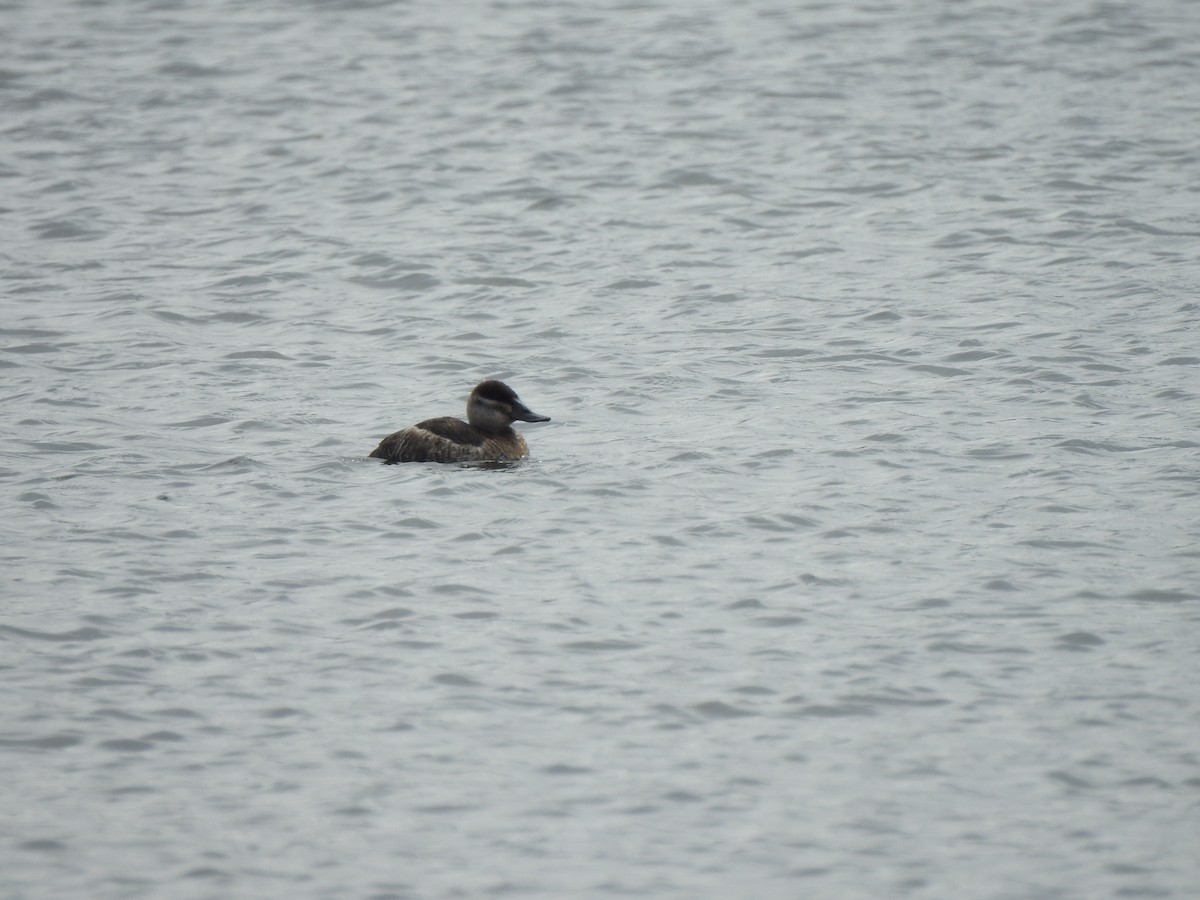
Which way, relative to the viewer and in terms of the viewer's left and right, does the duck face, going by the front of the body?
facing to the right of the viewer
